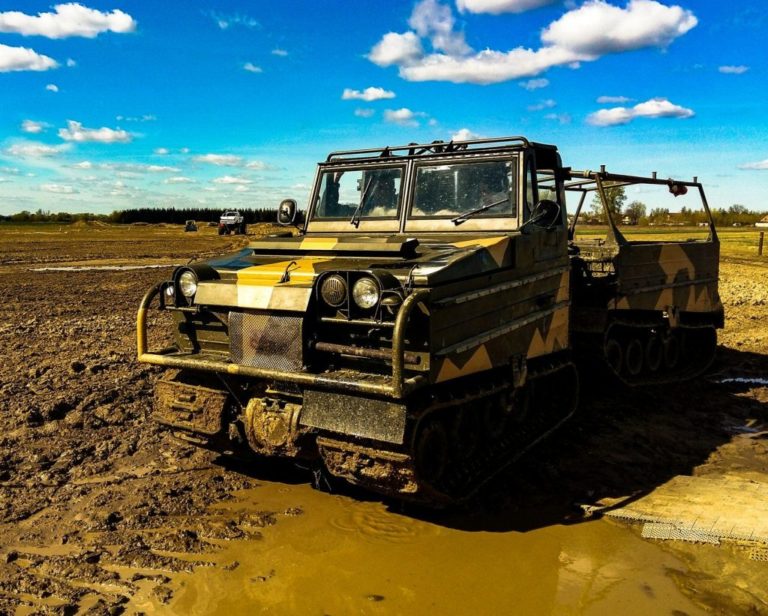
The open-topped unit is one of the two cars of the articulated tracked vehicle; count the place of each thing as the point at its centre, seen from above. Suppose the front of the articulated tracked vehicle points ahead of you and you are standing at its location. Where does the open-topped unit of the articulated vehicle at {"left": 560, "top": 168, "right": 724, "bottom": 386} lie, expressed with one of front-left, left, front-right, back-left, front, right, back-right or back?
back

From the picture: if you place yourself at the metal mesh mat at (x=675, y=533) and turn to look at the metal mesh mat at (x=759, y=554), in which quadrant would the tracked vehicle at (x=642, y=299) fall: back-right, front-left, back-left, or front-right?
back-left

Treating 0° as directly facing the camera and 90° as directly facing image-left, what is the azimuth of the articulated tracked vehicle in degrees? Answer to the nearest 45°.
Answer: approximately 45°

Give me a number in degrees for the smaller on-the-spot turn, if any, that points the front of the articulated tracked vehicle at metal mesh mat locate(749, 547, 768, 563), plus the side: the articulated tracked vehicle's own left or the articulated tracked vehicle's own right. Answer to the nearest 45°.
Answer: approximately 135° to the articulated tracked vehicle's own left
